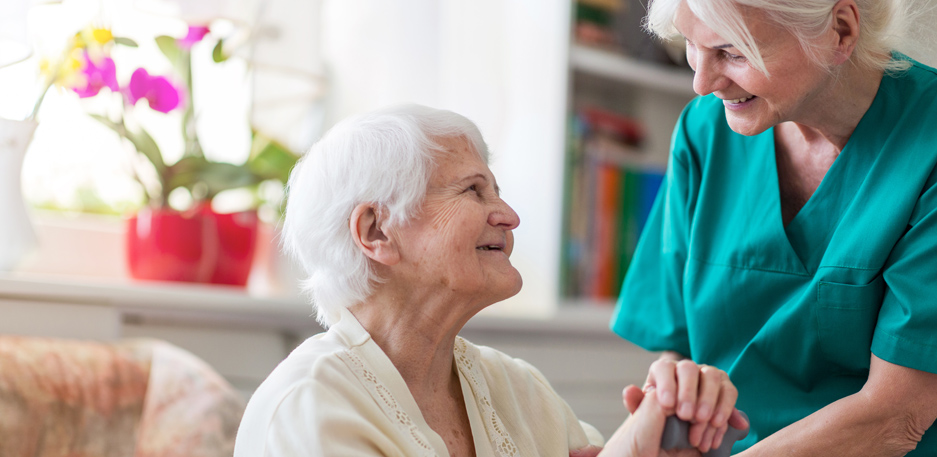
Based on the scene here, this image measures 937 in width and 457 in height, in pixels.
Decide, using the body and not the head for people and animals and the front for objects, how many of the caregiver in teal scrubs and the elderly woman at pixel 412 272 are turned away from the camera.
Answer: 0

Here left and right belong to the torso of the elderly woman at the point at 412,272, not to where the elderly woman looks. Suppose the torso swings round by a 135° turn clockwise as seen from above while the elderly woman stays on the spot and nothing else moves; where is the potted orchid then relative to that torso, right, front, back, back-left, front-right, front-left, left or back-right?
front-right

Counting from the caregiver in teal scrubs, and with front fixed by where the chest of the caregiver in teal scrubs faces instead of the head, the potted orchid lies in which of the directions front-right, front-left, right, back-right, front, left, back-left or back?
front-right

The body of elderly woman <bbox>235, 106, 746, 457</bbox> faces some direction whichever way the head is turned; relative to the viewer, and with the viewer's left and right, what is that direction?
facing the viewer and to the right of the viewer

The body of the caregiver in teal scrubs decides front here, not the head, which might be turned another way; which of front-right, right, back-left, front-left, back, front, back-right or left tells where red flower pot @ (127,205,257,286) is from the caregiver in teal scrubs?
front-right

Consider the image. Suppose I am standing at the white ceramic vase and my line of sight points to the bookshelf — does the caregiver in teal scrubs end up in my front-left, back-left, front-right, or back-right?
front-right

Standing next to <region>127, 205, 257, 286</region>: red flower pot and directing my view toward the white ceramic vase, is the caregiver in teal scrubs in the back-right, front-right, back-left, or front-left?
back-left

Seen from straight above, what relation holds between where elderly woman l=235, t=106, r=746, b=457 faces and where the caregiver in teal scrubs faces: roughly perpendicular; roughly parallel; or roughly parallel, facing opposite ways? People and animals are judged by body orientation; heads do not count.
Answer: roughly perpendicular

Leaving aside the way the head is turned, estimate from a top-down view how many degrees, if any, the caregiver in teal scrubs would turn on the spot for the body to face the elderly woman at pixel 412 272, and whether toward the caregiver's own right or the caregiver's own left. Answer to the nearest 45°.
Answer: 0° — they already face them

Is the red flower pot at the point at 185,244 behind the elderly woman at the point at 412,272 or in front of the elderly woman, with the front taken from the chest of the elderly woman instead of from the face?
behind

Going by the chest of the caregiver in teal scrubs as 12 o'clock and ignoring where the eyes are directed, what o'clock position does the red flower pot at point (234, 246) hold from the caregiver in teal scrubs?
The red flower pot is roughly at 2 o'clock from the caregiver in teal scrubs.

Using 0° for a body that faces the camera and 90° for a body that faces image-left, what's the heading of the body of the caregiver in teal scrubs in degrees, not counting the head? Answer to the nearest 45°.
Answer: approximately 45°

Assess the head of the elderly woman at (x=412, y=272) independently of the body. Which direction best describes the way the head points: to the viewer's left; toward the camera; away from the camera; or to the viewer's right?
to the viewer's right
